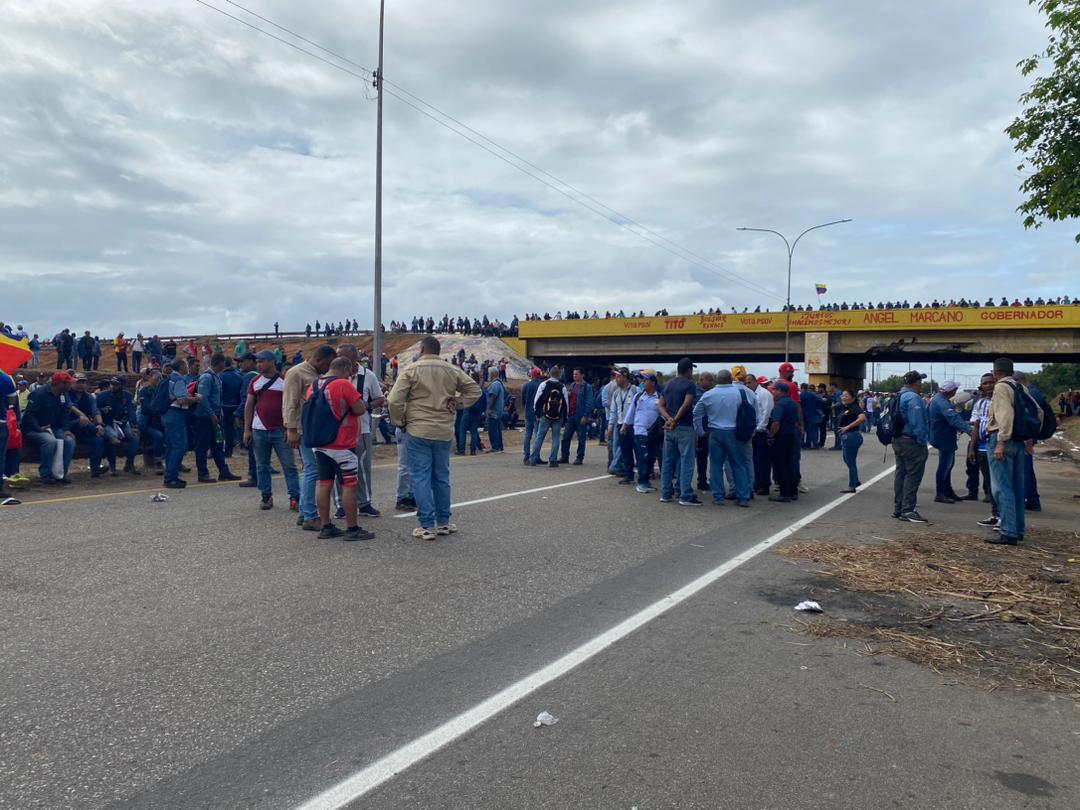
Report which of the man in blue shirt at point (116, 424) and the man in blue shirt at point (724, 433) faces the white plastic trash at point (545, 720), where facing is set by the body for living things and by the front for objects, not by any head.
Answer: the man in blue shirt at point (116, 424)

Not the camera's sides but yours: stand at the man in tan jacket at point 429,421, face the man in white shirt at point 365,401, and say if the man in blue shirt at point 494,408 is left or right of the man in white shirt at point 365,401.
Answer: right

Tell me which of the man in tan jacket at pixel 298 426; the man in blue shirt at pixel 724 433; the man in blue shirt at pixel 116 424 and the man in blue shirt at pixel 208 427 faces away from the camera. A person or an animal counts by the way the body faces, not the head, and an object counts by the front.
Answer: the man in blue shirt at pixel 724 433

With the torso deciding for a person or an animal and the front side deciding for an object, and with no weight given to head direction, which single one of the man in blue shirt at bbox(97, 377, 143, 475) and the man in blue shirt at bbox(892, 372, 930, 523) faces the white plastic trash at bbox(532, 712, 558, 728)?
the man in blue shirt at bbox(97, 377, 143, 475)

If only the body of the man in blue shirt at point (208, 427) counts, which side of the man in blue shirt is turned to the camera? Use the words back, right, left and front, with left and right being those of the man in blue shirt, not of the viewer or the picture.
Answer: right

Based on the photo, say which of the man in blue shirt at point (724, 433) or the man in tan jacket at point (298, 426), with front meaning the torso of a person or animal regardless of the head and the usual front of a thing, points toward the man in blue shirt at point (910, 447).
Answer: the man in tan jacket

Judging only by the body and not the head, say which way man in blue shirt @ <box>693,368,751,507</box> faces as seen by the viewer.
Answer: away from the camera

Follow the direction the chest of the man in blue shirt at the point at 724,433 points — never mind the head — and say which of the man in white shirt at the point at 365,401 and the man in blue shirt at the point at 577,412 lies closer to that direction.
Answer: the man in blue shirt

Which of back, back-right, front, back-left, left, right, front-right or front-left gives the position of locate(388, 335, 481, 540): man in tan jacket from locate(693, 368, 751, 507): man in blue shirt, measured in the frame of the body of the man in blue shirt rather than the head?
back-left

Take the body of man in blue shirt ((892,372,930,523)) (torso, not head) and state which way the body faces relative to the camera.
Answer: to the viewer's right

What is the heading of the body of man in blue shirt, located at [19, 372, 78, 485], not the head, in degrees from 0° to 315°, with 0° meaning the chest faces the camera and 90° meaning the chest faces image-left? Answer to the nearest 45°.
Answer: approximately 315°

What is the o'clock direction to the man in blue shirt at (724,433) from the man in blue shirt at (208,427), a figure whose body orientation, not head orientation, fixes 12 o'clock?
the man in blue shirt at (724,433) is roughly at 1 o'clock from the man in blue shirt at (208,427).
